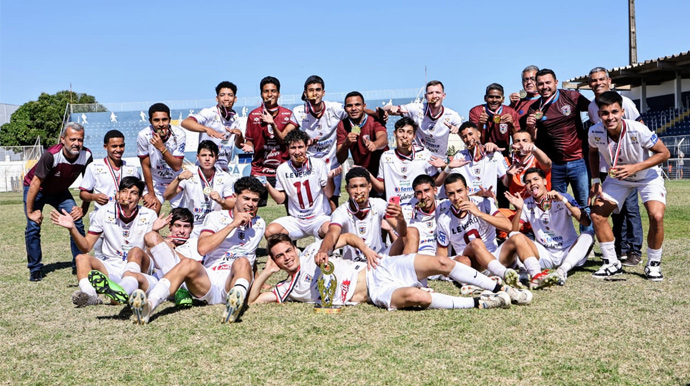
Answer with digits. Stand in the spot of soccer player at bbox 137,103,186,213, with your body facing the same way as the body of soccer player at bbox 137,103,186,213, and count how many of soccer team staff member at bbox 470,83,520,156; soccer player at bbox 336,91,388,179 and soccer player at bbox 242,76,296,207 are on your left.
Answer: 3

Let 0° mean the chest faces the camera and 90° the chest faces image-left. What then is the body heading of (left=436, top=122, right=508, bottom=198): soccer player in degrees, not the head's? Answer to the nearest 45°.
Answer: approximately 0°

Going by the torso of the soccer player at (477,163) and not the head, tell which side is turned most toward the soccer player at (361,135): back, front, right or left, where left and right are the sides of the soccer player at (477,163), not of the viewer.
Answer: right

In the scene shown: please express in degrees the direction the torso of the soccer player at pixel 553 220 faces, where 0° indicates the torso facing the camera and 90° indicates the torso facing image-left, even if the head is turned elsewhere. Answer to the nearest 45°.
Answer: approximately 0°

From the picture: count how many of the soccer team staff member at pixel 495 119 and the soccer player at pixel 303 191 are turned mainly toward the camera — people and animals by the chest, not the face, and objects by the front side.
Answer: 2

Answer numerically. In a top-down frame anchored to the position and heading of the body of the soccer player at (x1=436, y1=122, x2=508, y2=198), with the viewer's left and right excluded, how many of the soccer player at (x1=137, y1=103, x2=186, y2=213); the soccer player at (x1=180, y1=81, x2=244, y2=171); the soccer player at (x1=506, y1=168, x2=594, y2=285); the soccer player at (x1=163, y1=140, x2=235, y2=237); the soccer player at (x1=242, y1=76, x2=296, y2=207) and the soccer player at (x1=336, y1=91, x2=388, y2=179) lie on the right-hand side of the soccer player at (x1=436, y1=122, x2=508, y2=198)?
5
